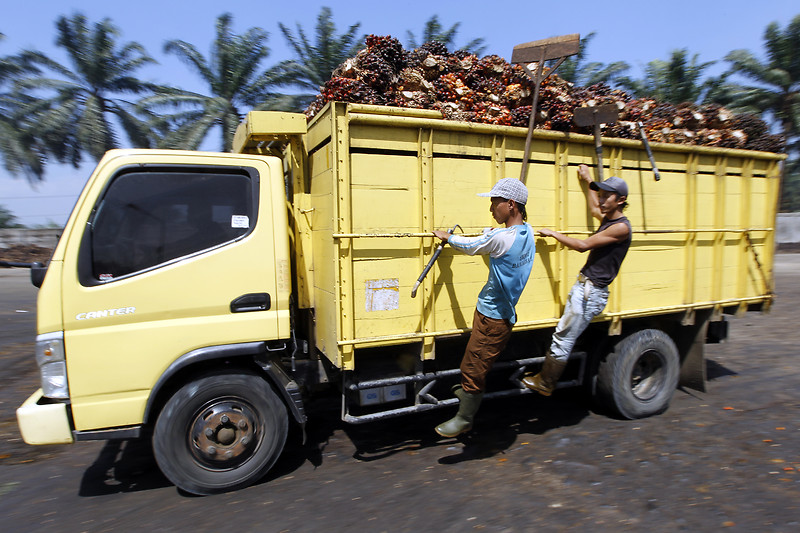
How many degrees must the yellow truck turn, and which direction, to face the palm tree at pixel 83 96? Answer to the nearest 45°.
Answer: approximately 90° to its right

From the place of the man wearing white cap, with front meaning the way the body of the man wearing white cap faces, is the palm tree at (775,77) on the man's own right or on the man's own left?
on the man's own right

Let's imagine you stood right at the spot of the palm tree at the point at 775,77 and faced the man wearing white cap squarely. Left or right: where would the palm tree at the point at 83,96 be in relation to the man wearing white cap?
right

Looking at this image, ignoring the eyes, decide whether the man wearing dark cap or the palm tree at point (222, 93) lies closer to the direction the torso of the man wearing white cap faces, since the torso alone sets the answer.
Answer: the palm tree

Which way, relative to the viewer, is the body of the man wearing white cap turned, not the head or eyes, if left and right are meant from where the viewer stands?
facing away from the viewer and to the left of the viewer

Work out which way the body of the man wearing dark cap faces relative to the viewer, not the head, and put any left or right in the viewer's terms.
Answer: facing to the left of the viewer

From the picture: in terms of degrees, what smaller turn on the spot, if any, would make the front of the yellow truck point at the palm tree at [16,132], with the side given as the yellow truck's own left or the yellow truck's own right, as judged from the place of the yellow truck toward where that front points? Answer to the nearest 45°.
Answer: approximately 90° to the yellow truck's own right

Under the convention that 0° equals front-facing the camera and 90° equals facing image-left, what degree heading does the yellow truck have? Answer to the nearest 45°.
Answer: approximately 45°

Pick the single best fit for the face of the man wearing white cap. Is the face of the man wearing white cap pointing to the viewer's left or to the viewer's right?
to the viewer's left
